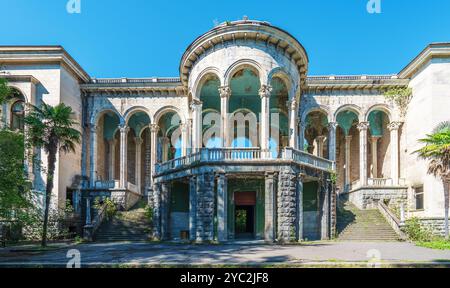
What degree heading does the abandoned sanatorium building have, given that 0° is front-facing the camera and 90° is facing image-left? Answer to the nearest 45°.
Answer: approximately 0°

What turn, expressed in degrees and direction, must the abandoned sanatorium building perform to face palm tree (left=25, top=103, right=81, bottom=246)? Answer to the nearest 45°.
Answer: approximately 45° to its right
